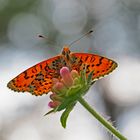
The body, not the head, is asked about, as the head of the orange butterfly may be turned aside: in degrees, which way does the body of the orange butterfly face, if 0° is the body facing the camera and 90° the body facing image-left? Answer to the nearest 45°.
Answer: approximately 180°
